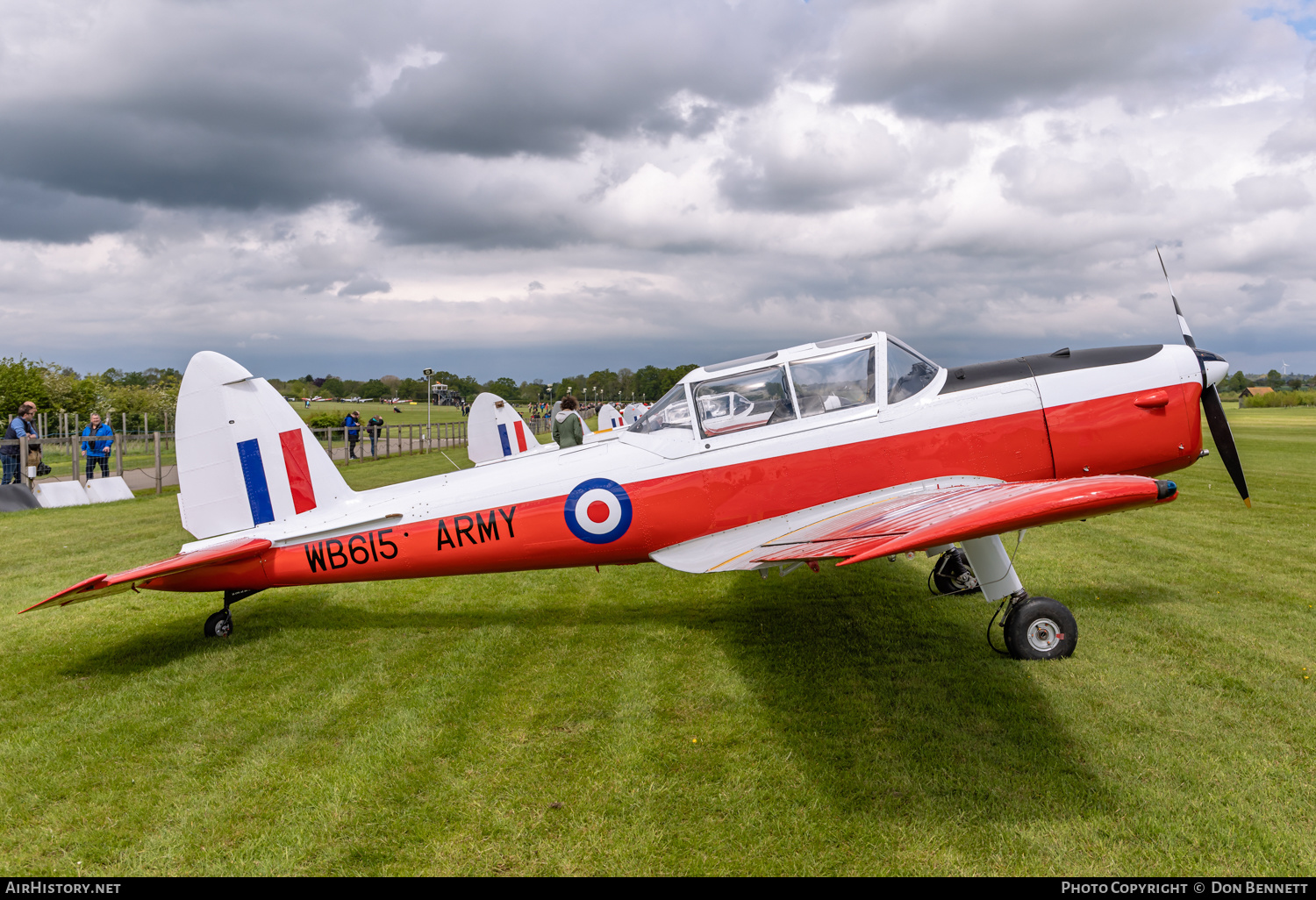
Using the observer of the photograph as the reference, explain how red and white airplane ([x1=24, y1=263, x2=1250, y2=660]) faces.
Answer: facing to the right of the viewer

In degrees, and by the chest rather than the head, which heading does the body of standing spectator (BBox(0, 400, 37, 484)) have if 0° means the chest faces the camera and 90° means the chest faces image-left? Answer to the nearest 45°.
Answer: approximately 270°

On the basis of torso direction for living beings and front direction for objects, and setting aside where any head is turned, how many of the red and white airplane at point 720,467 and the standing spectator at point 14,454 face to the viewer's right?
2

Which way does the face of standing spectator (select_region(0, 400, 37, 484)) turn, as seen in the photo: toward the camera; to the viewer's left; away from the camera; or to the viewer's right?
to the viewer's right

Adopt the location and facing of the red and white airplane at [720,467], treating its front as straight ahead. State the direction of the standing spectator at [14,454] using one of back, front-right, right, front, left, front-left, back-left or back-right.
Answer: back-left
